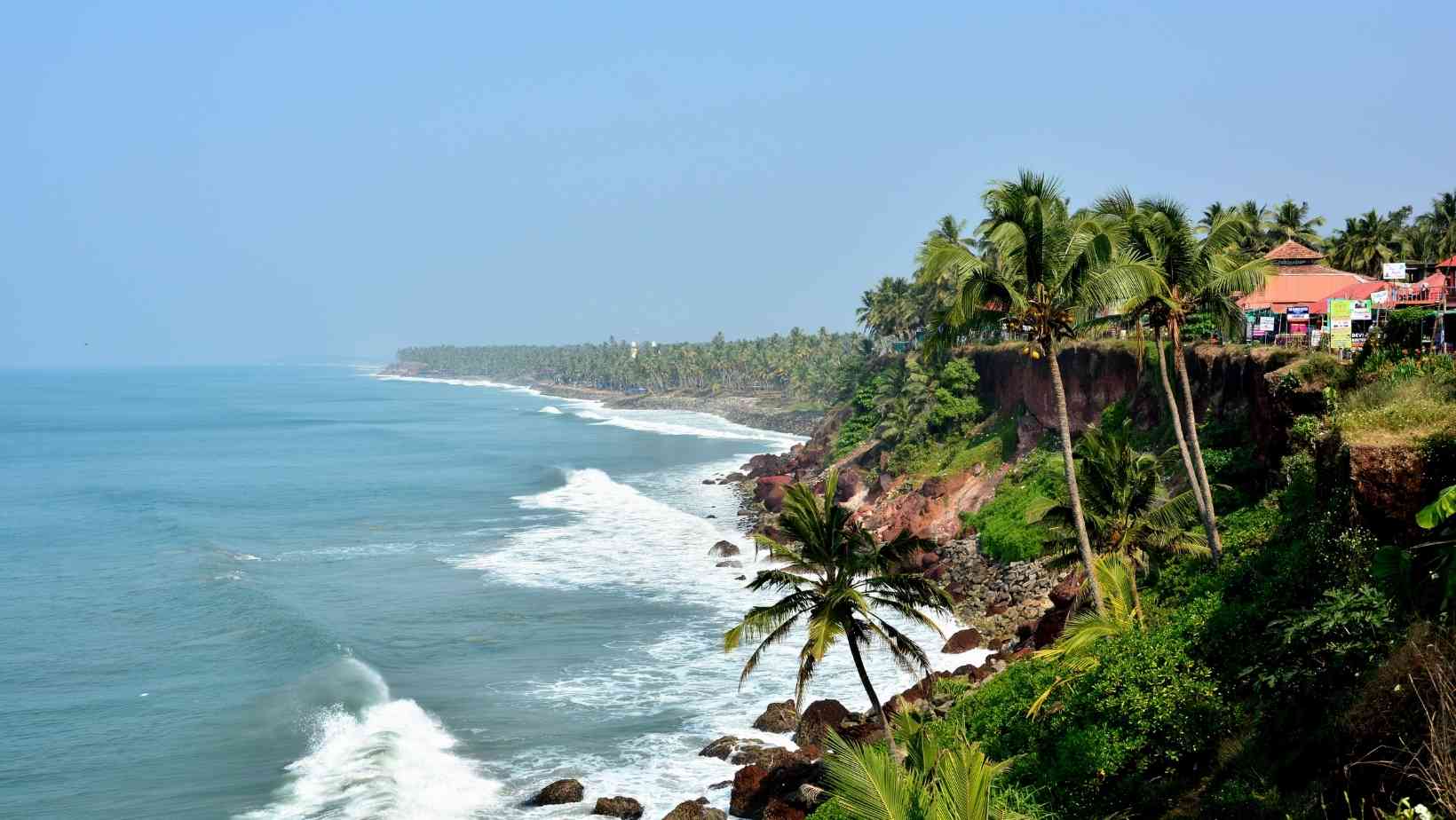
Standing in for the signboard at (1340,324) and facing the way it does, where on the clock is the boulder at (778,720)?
The boulder is roughly at 2 o'clock from the signboard.

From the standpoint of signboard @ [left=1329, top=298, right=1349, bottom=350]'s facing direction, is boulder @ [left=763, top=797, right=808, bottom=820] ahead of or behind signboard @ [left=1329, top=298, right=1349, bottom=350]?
ahead

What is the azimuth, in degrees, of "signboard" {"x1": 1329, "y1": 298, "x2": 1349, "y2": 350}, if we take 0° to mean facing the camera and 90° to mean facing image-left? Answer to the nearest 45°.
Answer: approximately 0°

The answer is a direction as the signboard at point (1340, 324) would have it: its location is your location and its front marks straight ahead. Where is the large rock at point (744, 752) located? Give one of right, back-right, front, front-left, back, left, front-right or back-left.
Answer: front-right

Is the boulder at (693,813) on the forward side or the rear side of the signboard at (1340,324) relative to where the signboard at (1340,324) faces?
on the forward side

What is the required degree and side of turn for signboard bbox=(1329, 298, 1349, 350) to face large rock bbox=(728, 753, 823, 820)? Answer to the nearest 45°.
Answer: approximately 45° to its right

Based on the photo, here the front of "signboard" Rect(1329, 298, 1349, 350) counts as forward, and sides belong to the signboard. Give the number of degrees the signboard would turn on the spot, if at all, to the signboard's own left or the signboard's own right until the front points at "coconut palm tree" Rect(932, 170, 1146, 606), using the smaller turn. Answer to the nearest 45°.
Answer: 0° — it already faces it

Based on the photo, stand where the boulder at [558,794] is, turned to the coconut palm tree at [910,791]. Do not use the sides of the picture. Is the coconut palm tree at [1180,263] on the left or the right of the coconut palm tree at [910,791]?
left

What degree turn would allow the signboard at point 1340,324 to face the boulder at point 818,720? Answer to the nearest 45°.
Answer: approximately 45° to its right

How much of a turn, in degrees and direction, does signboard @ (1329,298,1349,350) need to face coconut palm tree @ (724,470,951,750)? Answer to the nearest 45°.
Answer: approximately 45° to its right

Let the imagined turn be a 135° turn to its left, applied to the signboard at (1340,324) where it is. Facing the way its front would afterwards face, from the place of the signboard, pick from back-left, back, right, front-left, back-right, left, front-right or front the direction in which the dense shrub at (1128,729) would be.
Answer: back-right

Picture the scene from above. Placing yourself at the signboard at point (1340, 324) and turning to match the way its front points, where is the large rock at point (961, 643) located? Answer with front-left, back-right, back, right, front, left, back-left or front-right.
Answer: right

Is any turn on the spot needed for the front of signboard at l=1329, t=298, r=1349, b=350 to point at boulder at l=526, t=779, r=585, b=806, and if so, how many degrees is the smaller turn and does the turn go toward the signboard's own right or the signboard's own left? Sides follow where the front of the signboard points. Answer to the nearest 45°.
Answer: approximately 45° to the signboard's own right
